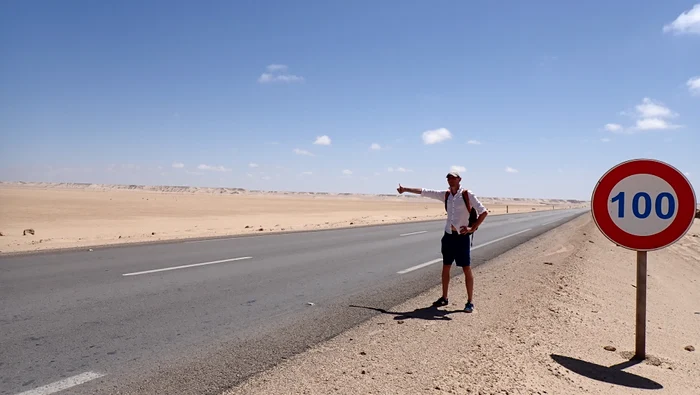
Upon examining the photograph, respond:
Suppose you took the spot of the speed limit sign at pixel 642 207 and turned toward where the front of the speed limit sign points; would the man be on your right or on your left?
on your right

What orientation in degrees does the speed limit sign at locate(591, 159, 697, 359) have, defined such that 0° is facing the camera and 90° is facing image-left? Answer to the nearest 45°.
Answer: approximately 0°
